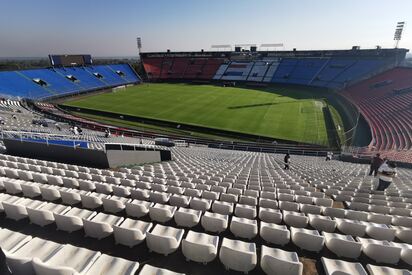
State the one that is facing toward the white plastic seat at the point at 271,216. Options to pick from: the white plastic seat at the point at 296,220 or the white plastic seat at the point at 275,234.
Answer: the white plastic seat at the point at 275,234

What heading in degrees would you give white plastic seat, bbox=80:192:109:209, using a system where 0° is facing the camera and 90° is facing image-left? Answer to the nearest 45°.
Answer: approximately 225°

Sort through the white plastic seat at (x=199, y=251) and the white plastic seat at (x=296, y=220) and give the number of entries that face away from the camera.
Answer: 2

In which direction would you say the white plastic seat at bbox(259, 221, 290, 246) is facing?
away from the camera

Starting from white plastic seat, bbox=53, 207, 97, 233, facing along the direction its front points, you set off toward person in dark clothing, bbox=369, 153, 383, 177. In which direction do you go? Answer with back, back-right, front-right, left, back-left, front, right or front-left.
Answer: front-right

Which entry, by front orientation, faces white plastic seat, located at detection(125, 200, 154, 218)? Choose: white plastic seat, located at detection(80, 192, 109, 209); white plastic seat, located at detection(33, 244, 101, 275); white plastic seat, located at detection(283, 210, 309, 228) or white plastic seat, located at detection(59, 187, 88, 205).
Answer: white plastic seat, located at detection(33, 244, 101, 275)

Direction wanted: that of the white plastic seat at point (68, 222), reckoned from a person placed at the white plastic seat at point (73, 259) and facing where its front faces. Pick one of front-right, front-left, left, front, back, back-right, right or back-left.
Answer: front-left

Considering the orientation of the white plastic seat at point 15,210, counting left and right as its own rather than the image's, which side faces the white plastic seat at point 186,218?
right

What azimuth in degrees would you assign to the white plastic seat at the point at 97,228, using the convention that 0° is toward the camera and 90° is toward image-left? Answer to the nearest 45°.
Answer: approximately 225°

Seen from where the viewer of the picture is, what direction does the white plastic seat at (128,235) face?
facing away from the viewer and to the right of the viewer

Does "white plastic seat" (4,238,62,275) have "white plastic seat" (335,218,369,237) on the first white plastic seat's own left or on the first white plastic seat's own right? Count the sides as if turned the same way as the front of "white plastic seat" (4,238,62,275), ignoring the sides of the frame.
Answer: on the first white plastic seat's own right

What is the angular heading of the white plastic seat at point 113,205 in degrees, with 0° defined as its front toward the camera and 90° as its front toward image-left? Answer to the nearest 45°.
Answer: approximately 225°

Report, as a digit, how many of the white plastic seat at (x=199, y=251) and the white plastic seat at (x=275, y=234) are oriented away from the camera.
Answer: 2
